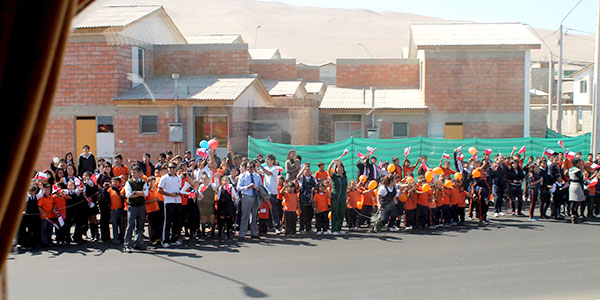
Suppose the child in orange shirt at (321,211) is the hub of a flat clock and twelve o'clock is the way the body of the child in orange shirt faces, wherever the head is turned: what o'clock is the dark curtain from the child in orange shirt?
The dark curtain is roughly at 12 o'clock from the child in orange shirt.

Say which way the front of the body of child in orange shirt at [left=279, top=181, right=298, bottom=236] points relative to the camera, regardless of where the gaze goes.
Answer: toward the camera

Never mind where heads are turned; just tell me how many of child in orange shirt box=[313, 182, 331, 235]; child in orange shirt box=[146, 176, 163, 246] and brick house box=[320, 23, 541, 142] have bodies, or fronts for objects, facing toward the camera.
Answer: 3

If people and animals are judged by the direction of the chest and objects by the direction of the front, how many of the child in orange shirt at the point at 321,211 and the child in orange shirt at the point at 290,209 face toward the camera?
2

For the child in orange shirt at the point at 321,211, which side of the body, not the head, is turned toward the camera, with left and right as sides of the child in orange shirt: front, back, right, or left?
front

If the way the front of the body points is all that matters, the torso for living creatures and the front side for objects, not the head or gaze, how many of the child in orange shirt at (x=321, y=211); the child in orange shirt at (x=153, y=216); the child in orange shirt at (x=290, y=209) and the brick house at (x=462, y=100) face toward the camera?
4

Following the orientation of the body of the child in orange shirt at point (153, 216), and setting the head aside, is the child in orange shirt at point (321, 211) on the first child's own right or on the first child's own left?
on the first child's own left

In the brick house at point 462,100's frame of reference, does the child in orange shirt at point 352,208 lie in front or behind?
in front

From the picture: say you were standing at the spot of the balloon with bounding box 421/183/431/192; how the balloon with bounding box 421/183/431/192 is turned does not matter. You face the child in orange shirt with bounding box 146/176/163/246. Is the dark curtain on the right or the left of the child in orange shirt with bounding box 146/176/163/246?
left

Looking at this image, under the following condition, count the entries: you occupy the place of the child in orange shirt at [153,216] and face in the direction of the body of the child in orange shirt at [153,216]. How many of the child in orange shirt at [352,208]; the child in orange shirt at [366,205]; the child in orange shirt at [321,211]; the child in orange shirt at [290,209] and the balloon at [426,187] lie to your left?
5

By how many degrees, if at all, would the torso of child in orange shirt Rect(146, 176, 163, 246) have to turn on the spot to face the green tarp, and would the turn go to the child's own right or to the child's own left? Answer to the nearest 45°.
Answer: approximately 135° to the child's own left

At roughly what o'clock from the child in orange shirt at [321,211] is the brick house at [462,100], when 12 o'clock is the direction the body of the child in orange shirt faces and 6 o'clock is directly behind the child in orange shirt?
The brick house is roughly at 7 o'clock from the child in orange shirt.

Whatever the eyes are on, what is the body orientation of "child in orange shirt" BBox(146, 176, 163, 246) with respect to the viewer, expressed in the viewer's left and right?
facing the viewer

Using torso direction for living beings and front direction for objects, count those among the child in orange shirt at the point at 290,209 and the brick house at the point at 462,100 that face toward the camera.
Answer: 2
